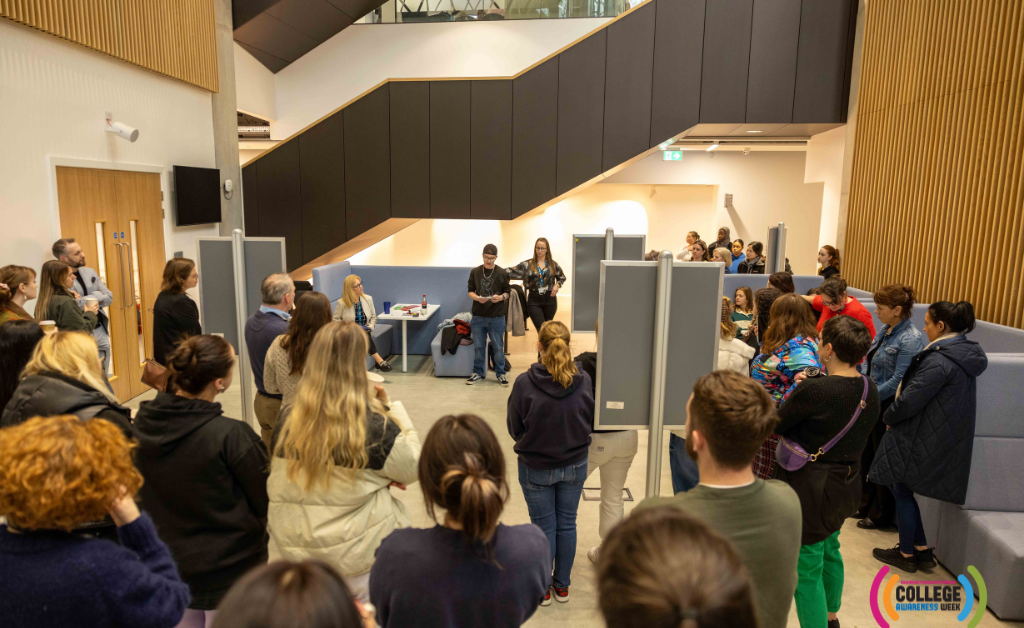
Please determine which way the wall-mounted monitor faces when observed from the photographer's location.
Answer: facing the viewer and to the right of the viewer

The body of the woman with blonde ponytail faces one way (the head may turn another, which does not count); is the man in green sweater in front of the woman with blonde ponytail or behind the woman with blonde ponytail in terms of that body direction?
behind

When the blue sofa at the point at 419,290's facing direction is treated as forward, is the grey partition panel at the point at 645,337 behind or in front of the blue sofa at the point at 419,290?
in front

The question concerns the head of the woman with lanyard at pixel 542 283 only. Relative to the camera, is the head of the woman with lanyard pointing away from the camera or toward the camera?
toward the camera

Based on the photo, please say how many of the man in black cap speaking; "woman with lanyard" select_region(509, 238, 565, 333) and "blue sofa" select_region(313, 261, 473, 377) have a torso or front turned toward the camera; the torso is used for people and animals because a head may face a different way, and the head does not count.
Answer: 3

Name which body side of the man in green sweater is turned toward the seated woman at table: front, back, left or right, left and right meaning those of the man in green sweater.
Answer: front

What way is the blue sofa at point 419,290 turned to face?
toward the camera

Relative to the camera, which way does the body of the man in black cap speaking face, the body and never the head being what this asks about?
toward the camera

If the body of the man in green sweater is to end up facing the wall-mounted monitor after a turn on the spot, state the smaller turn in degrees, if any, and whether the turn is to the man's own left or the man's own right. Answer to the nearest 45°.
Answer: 0° — they already face it

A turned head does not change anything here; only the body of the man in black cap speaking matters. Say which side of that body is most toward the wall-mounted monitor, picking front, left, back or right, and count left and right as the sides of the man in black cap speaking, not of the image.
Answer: right

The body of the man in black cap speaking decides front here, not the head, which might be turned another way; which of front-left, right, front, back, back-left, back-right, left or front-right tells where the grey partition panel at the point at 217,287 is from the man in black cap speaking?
front-right

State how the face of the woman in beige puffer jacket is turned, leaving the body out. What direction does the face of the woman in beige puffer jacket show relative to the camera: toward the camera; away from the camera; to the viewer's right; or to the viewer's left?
away from the camera

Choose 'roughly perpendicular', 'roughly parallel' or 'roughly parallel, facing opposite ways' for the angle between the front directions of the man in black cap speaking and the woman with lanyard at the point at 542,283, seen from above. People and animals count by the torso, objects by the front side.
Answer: roughly parallel

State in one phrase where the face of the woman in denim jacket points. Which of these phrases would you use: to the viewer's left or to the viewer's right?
to the viewer's left

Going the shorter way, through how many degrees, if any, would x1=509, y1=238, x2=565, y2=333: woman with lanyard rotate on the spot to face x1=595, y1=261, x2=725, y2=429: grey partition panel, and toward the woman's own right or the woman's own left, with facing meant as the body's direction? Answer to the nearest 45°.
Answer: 0° — they already face it

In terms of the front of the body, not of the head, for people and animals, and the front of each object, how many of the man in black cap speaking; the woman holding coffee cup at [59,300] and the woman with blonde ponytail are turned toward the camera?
1

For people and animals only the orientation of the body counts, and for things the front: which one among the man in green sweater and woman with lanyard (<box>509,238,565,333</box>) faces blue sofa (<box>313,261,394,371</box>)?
the man in green sweater

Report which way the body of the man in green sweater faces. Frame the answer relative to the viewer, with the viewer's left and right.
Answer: facing away from the viewer and to the left of the viewer
